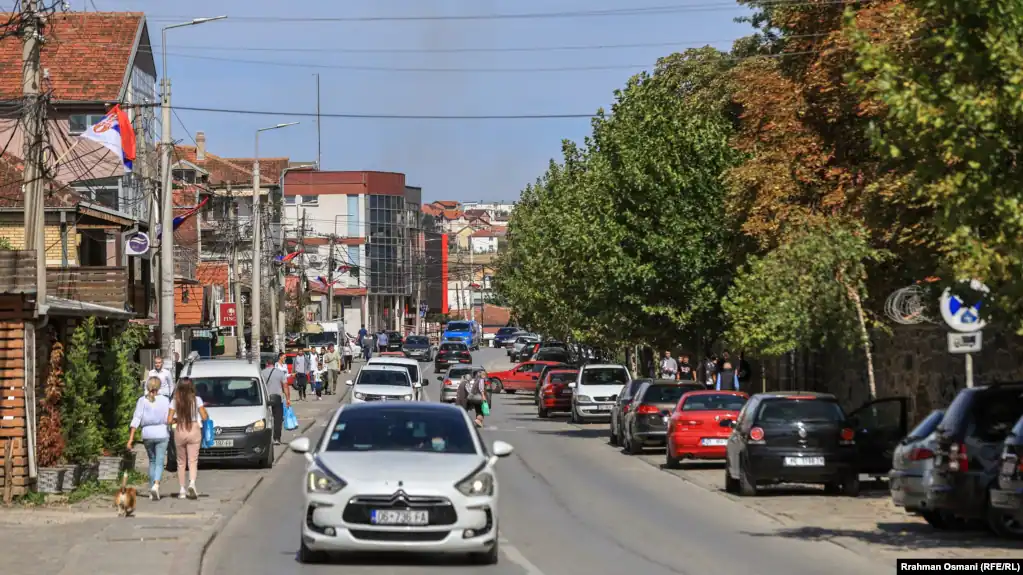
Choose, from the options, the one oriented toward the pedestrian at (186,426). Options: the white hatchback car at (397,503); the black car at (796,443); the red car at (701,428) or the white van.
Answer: the white van

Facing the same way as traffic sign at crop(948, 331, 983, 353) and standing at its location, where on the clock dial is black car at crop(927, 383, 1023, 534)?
The black car is roughly at 12 o'clock from the traffic sign.

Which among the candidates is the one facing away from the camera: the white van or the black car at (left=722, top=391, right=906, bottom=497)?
the black car

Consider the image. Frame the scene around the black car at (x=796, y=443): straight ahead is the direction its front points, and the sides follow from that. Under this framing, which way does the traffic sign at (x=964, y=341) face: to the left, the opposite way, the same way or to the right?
the opposite way

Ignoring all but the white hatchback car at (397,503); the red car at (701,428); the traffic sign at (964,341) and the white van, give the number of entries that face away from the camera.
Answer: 1

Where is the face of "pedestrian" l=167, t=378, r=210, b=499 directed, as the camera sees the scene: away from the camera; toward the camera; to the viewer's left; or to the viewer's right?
away from the camera

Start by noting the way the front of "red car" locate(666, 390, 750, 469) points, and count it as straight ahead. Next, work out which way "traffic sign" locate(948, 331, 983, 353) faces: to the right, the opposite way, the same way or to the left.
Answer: the opposite way

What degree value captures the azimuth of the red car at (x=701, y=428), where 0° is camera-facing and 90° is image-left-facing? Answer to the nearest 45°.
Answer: approximately 180°

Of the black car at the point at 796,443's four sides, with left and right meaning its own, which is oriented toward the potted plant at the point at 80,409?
left

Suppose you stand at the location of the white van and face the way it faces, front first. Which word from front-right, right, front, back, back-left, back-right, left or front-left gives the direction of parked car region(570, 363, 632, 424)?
back-left

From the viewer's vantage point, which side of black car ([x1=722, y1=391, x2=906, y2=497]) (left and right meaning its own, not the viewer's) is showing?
back

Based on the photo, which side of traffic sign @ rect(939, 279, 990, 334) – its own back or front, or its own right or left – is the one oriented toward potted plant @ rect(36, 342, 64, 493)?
right

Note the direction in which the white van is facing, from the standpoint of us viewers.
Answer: facing the viewer

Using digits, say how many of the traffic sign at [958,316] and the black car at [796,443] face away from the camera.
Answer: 1

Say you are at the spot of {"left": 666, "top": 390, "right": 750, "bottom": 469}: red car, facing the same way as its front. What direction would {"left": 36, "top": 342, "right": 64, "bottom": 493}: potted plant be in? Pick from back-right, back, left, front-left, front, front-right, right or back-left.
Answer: back-left

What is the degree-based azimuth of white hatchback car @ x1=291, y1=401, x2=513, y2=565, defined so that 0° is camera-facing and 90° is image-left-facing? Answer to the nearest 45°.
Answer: approximately 0°

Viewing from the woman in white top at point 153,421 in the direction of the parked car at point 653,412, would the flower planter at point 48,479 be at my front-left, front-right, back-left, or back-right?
back-left
